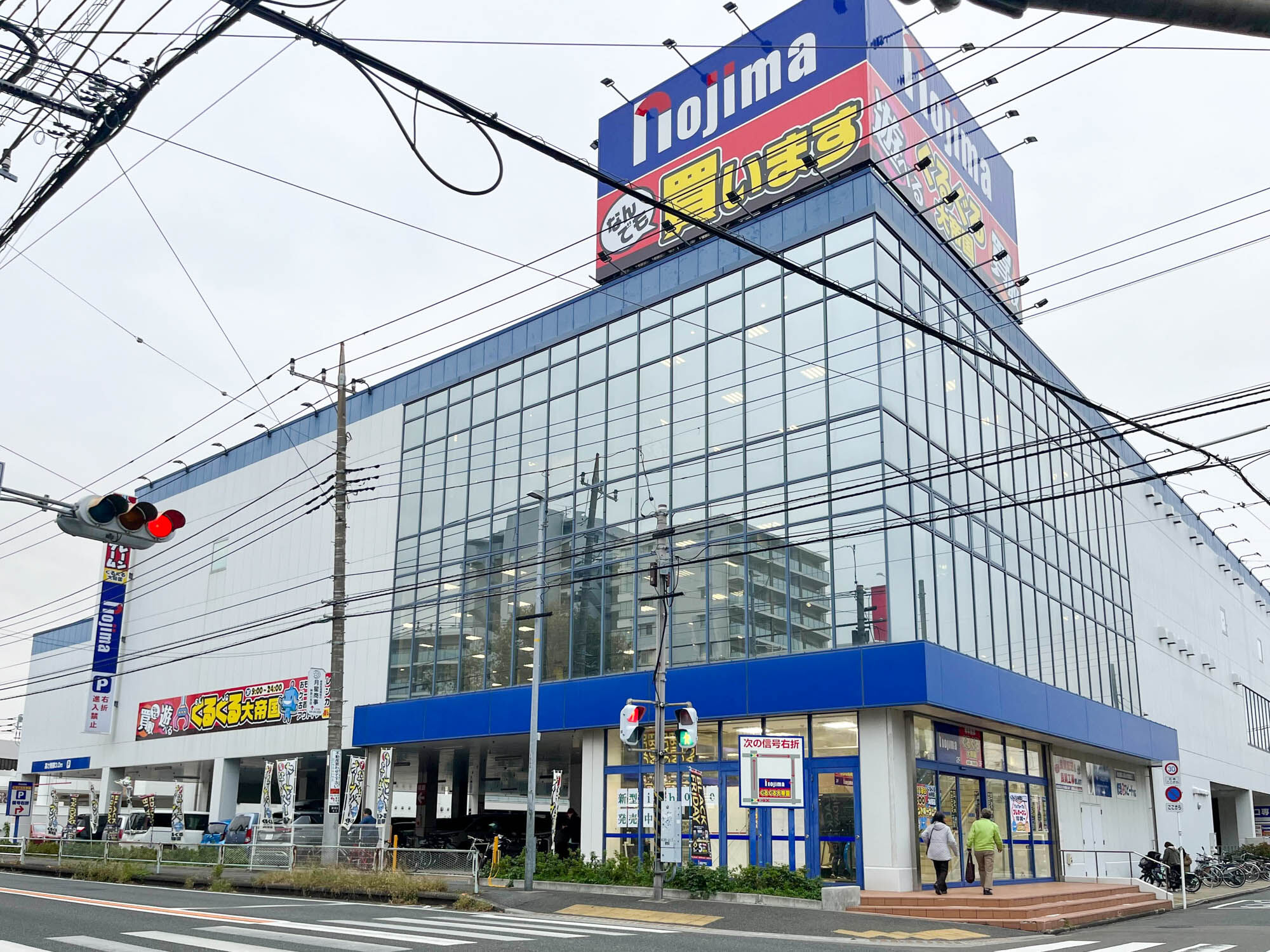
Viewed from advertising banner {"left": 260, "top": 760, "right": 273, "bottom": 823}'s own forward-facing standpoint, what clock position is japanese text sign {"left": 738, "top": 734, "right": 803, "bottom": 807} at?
The japanese text sign is roughly at 11 o'clock from the advertising banner.

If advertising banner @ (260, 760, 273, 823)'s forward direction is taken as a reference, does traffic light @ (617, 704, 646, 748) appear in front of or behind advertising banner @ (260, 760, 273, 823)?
in front

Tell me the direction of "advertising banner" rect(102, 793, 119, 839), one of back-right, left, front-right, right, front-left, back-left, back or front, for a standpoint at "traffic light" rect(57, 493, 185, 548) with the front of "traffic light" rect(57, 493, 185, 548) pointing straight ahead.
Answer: back-left

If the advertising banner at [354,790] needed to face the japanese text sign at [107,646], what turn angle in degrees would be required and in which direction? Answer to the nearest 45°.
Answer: approximately 135° to its right

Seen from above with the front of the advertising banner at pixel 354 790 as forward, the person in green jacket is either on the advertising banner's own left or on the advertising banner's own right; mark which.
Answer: on the advertising banner's own left

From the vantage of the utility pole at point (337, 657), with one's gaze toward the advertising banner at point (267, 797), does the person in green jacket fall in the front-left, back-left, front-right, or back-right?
back-right

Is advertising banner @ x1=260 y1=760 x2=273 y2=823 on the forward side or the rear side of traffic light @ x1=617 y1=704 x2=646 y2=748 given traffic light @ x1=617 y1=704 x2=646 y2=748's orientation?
on the rear side
